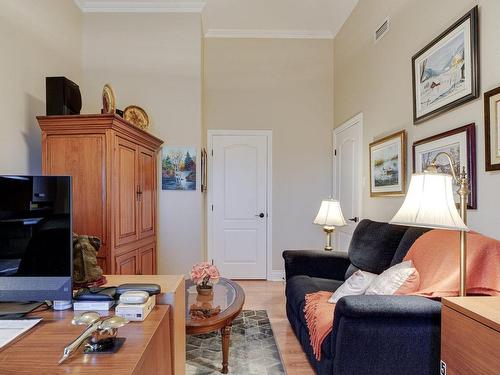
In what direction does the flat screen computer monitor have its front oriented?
toward the camera

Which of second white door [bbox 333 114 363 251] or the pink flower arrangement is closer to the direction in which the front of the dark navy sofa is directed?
the pink flower arrangement

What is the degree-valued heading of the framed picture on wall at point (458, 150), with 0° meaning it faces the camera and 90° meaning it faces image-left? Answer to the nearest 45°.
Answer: approximately 45°

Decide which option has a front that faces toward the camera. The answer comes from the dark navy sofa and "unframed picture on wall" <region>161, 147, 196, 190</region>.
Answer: the unframed picture on wall

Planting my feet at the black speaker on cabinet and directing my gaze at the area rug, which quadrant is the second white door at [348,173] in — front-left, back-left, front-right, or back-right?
front-left

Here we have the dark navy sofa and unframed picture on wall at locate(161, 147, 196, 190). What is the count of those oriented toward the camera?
1

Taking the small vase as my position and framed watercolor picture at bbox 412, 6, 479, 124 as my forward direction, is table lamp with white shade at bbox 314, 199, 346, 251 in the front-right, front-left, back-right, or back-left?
front-left

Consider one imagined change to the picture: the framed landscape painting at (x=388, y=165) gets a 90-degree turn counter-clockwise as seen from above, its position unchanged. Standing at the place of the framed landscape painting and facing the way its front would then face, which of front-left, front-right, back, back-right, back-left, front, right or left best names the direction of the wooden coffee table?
right

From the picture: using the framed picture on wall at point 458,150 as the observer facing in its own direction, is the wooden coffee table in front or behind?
in front

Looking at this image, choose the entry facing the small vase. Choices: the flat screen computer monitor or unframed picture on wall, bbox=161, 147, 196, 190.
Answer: the unframed picture on wall

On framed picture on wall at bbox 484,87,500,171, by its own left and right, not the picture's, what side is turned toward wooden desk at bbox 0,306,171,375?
front

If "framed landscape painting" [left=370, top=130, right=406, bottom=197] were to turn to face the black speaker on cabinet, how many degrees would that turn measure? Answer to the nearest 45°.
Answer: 0° — it already faces it

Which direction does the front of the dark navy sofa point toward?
to the viewer's left

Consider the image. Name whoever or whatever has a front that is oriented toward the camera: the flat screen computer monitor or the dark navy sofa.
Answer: the flat screen computer monitor
